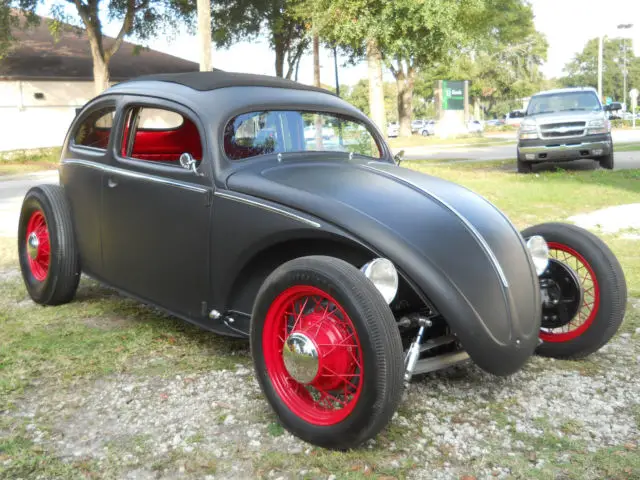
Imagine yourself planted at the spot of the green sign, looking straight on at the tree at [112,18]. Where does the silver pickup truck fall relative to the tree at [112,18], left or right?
left

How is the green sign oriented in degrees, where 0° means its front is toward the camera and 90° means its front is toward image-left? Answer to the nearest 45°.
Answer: approximately 0°

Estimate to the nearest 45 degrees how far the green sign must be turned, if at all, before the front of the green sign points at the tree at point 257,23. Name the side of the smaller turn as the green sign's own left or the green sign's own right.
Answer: approximately 45° to the green sign's own right

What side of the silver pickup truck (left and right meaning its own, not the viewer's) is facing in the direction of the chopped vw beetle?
front

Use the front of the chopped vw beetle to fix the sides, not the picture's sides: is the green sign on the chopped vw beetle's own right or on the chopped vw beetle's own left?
on the chopped vw beetle's own left

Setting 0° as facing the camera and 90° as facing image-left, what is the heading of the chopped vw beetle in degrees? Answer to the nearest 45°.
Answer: approximately 315°

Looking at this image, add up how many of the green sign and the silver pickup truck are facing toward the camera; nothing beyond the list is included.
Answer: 2

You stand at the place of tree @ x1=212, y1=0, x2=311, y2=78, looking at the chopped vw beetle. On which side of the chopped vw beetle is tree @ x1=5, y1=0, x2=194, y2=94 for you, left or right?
right

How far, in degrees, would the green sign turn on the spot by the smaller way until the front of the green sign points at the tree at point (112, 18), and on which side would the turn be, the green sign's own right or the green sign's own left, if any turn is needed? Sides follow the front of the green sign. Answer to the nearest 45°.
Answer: approximately 45° to the green sign's own right

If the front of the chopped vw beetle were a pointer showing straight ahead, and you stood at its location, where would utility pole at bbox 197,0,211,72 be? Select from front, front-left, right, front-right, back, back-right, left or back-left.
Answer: back-left

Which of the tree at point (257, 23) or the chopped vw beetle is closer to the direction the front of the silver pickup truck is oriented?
the chopped vw beetle
